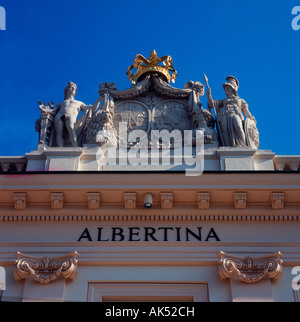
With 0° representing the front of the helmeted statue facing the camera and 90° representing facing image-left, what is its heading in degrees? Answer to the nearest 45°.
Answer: approximately 0°

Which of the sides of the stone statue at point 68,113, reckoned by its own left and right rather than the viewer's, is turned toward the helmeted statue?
left

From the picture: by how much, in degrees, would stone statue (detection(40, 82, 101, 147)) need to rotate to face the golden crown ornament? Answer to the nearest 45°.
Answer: approximately 90° to its left

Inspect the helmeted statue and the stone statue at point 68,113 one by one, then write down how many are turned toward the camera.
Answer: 2

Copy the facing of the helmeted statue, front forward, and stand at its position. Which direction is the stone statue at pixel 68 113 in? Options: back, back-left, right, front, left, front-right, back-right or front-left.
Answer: right

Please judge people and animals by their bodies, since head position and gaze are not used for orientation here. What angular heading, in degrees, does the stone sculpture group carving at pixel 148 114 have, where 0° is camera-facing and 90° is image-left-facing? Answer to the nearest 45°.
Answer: approximately 0°

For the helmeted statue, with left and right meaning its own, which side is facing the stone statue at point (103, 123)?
right
